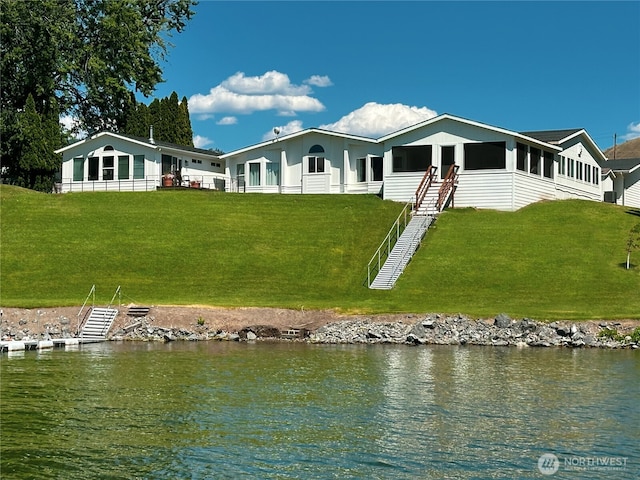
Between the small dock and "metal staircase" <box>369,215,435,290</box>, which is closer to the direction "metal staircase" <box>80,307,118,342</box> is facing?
the small dock

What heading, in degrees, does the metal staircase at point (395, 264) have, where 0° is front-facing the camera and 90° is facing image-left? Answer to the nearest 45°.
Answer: approximately 45°

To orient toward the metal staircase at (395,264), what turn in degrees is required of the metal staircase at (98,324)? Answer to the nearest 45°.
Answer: approximately 135° to its left

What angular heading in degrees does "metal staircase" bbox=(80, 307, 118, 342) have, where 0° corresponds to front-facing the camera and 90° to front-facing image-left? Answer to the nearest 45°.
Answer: approximately 45°
